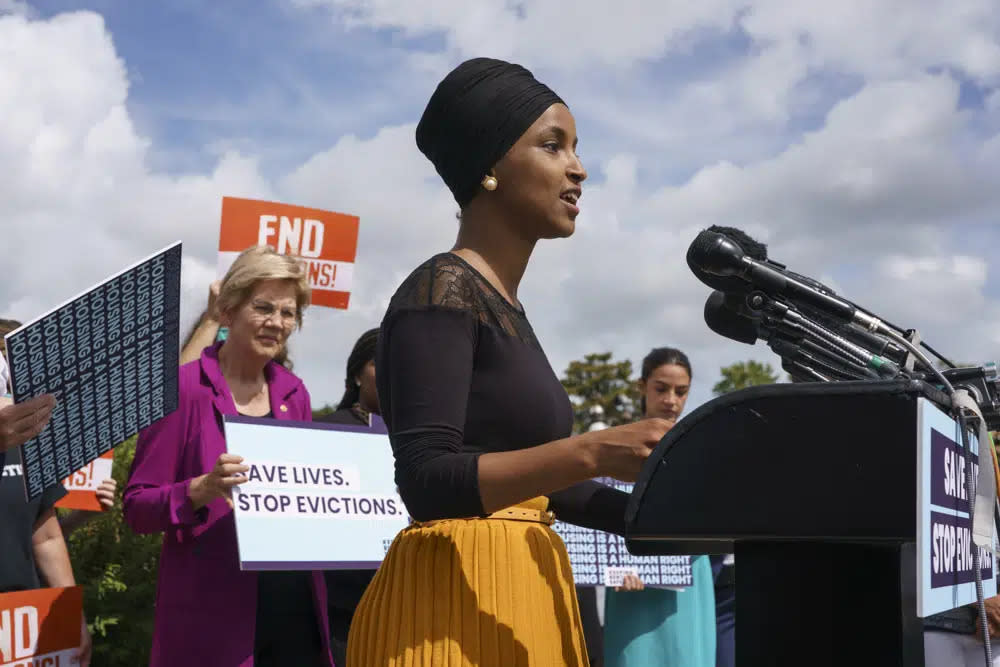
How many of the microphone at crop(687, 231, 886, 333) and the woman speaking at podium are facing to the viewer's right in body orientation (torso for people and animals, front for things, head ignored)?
1

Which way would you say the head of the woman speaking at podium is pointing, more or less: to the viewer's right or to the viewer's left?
to the viewer's right

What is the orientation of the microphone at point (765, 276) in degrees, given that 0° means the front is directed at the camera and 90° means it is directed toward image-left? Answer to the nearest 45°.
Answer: approximately 90°

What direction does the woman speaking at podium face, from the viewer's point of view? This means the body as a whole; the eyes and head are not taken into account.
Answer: to the viewer's right

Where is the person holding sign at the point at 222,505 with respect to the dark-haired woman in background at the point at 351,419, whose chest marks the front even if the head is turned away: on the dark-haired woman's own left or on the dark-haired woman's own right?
on the dark-haired woman's own right

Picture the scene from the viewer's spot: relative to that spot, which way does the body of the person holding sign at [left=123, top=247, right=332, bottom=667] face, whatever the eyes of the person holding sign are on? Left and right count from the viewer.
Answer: facing the viewer and to the right of the viewer

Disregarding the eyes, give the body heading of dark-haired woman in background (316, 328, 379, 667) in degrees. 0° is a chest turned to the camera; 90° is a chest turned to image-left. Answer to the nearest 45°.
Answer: approximately 315°

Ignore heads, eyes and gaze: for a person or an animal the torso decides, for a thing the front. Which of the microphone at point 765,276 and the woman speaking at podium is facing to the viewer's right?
the woman speaking at podium

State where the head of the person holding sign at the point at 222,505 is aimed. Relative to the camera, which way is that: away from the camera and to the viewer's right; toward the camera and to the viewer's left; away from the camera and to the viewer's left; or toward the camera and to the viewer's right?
toward the camera and to the viewer's right
